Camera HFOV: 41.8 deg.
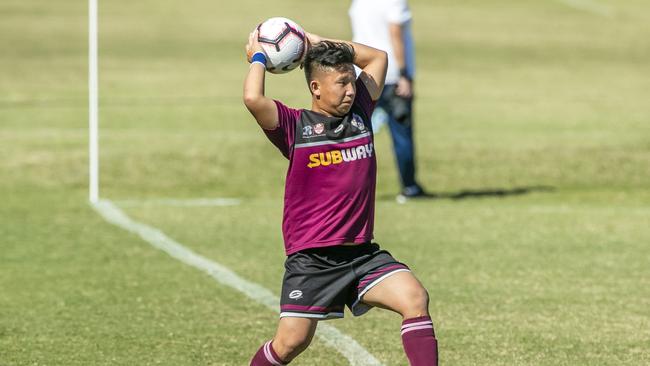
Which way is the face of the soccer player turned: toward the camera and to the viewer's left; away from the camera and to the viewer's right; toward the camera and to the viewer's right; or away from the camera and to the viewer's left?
toward the camera and to the viewer's right

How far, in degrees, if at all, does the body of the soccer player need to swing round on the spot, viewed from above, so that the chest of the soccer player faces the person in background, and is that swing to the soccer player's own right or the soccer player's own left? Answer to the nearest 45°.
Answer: approximately 135° to the soccer player's own left

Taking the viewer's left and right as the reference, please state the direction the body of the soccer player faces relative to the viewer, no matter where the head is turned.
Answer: facing the viewer and to the right of the viewer
